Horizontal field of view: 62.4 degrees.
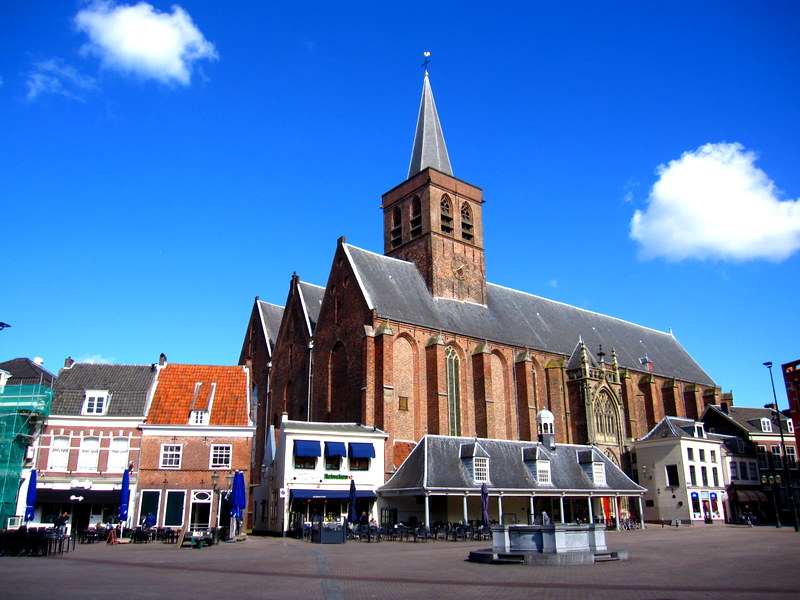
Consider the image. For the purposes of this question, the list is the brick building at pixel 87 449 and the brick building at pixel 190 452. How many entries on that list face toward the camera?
2

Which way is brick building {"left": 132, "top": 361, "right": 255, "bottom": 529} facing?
toward the camera

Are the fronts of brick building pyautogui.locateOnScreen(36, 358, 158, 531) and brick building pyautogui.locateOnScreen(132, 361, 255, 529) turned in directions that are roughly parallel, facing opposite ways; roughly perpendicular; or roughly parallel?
roughly parallel

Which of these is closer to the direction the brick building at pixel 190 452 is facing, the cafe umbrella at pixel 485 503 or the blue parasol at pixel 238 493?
the blue parasol

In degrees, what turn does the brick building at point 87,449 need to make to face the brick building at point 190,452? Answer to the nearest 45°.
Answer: approximately 90° to its left

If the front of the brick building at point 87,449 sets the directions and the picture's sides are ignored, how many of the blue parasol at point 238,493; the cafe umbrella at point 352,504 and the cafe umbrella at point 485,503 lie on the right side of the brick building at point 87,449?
0

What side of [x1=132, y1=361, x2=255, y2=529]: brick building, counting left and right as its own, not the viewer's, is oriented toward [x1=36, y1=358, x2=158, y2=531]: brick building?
right

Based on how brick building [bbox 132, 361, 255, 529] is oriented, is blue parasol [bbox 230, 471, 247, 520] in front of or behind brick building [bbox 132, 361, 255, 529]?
in front

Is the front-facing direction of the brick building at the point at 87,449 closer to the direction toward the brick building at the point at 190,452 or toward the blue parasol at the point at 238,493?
the blue parasol

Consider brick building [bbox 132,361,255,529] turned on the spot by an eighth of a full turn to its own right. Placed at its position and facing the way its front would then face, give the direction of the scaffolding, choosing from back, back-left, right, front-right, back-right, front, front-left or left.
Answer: front-right

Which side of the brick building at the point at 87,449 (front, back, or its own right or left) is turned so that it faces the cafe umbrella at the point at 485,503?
left

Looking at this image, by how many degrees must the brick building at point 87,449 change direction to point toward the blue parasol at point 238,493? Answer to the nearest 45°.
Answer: approximately 45° to its left

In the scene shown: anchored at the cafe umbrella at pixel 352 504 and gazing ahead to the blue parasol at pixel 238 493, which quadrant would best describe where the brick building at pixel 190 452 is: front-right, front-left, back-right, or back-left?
front-right

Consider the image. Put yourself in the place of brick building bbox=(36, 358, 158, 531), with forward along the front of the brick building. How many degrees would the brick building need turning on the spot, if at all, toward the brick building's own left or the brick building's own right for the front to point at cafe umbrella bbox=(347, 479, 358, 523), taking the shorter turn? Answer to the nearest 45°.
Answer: approximately 45° to the brick building's own left

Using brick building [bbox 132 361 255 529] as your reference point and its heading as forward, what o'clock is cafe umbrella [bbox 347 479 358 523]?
The cafe umbrella is roughly at 10 o'clock from the brick building.
